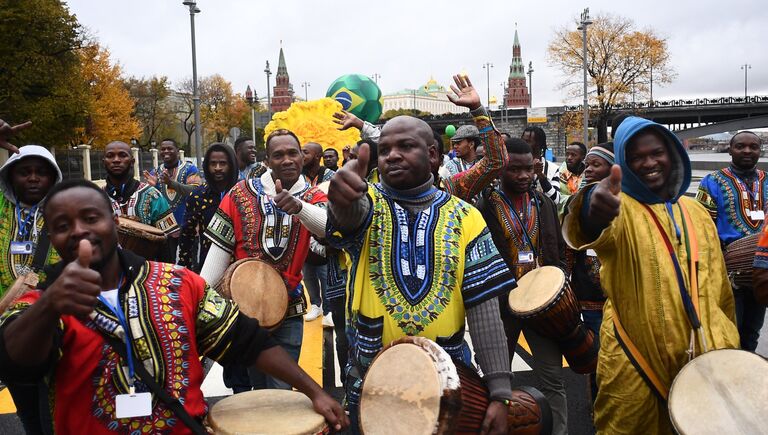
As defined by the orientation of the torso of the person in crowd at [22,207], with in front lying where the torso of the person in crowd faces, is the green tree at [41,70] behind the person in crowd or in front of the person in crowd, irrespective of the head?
behind

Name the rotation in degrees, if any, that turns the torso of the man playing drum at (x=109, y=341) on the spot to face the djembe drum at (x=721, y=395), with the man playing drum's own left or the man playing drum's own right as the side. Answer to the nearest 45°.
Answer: approximately 90° to the man playing drum's own left

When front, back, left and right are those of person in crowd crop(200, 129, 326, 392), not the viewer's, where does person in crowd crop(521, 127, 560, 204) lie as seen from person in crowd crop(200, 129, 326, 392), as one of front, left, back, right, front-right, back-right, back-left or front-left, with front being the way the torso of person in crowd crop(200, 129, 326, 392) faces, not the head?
back-left

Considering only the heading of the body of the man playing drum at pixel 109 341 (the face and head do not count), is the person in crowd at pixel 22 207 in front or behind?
behind

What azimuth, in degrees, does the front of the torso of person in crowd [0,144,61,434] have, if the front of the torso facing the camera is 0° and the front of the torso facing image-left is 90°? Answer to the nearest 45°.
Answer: approximately 0°

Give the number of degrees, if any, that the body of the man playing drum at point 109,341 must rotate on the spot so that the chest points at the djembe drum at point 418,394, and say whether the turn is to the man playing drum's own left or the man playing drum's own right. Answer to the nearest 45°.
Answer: approximately 90° to the man playing drum's own left

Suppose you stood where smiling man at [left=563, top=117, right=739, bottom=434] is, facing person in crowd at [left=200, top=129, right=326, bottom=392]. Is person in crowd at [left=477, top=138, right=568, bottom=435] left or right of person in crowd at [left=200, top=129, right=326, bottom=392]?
right
